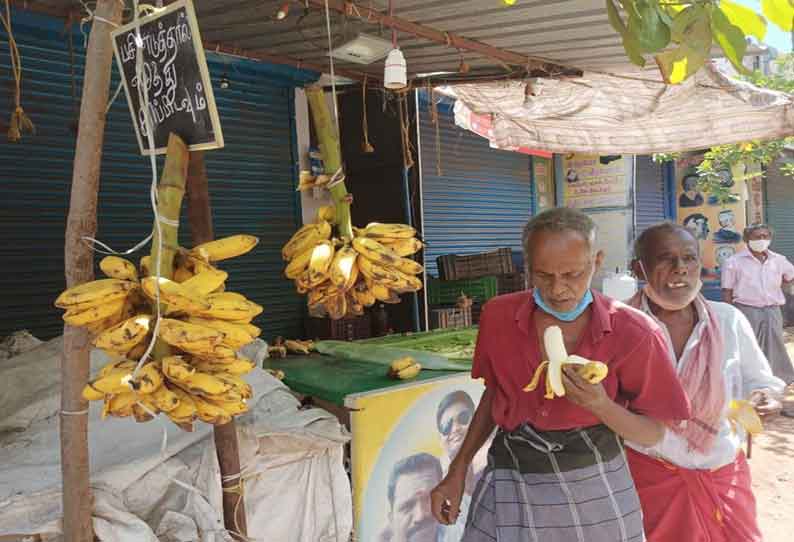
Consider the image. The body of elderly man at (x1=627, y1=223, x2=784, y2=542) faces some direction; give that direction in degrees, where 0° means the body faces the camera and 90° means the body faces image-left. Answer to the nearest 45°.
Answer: approximately 0°

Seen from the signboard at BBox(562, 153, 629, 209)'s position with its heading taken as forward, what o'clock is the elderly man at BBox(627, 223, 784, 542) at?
The elderly man is roughly at 12 o'clock from the signboard.

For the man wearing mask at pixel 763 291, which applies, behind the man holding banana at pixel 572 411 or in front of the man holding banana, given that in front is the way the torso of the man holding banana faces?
behind

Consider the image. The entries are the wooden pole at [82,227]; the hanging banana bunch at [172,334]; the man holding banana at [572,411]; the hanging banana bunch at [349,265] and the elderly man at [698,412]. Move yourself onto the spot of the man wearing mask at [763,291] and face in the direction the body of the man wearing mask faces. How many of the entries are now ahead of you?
5

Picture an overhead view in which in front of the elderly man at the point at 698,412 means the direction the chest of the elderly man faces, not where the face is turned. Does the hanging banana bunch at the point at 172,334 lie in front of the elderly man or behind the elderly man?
in front

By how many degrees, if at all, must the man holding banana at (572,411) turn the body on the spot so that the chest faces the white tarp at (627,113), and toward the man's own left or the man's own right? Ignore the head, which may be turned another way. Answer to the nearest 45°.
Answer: approximately 180°

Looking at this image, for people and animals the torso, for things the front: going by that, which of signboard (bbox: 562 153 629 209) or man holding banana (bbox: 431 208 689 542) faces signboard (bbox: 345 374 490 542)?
signboard (bbox: 562 153 629 209)

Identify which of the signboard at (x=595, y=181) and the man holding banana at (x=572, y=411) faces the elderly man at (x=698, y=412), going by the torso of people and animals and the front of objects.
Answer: the signboard

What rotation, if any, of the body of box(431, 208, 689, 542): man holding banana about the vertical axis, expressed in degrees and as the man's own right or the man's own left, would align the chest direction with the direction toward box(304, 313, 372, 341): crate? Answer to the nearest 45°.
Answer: approximately 135° to the man's own right

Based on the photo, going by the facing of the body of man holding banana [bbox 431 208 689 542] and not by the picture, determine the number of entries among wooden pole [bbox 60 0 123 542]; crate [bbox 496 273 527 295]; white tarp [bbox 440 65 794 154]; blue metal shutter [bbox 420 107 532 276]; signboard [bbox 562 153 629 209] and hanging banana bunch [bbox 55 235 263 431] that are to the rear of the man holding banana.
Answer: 4

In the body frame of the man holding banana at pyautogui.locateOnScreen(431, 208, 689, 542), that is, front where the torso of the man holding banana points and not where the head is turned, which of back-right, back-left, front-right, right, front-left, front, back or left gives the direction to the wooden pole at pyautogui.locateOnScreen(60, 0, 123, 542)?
front-right
